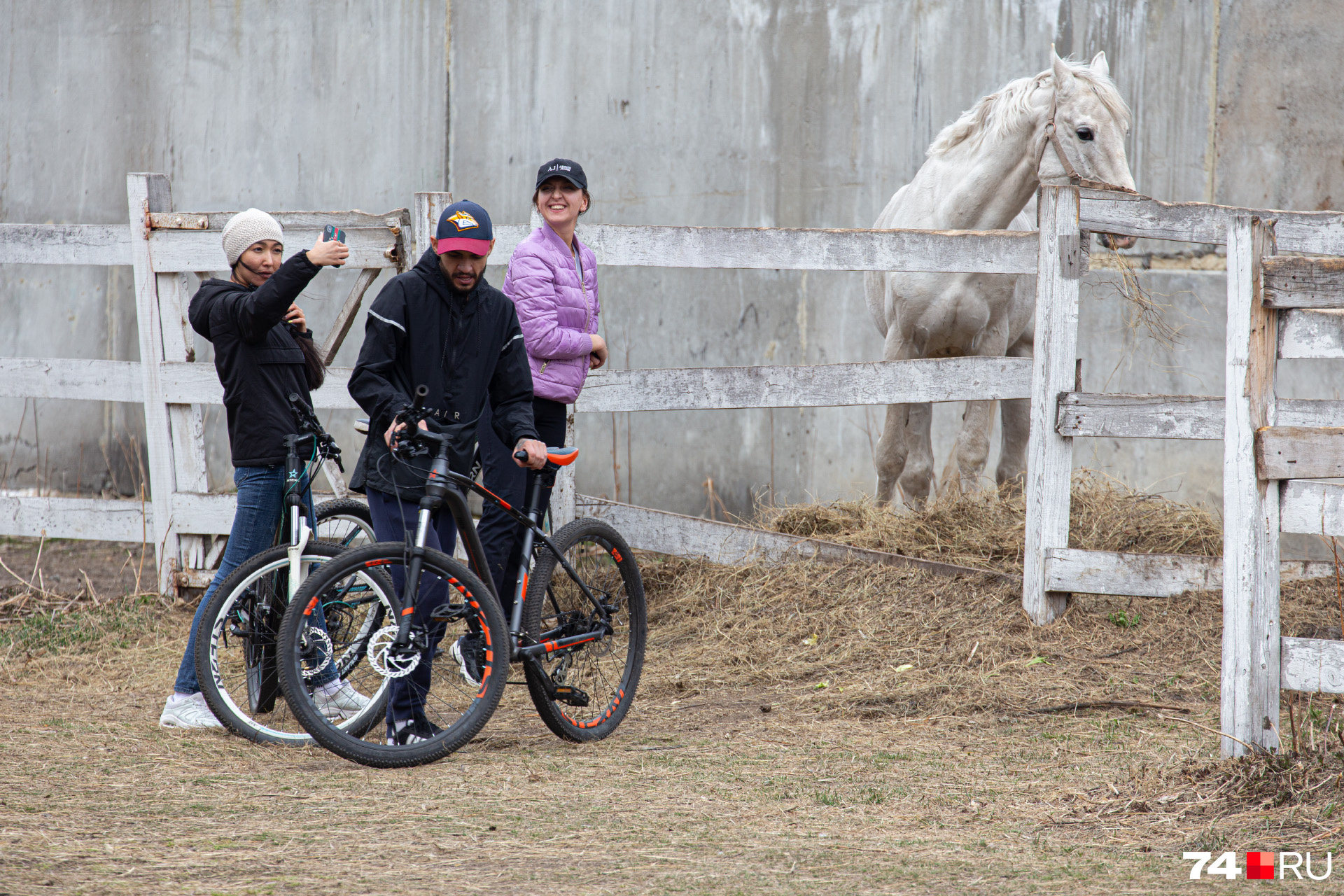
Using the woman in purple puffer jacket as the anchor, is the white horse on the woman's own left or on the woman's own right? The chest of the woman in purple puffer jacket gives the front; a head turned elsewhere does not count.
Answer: on the woman's own left

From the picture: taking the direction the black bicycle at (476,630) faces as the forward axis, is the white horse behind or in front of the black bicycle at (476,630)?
behind

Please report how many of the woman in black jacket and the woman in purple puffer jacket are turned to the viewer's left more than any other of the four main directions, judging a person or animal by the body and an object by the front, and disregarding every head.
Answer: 0

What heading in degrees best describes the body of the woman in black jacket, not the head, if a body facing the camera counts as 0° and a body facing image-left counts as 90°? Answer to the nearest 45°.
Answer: approximately 315°

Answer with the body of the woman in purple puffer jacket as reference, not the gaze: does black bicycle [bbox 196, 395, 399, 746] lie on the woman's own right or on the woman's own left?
on the woman's own right

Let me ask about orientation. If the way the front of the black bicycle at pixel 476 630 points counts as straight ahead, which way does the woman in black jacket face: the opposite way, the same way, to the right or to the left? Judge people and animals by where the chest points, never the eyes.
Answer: to the left

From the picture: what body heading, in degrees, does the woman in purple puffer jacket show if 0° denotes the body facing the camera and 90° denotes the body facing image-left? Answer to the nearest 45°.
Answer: approximately 315°

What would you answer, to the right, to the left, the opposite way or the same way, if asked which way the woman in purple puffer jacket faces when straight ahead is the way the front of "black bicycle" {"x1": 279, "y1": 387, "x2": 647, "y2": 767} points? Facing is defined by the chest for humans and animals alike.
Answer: to the left
